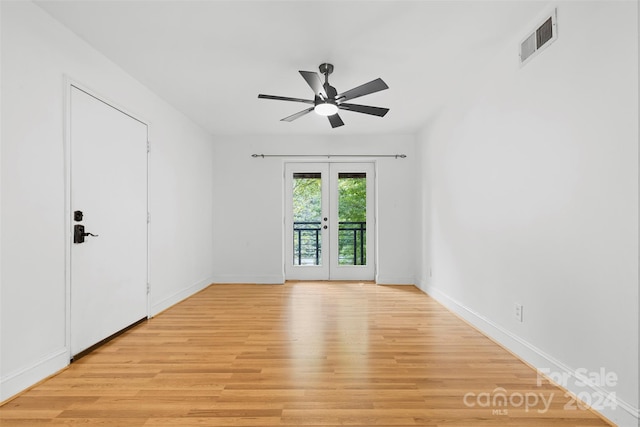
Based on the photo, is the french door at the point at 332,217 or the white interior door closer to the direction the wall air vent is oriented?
the white interior door

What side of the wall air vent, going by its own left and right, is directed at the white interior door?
front

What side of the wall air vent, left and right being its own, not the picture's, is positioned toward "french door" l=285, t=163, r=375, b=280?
right

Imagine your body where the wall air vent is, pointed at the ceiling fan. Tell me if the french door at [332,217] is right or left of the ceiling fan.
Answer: right

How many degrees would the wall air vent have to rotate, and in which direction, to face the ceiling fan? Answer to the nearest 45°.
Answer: approximately 45° to its right

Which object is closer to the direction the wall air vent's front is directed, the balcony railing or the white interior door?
the white interior door

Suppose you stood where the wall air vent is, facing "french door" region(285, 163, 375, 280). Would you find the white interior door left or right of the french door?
left

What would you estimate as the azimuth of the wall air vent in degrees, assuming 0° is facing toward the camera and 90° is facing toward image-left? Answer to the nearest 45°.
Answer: approximately 45°
